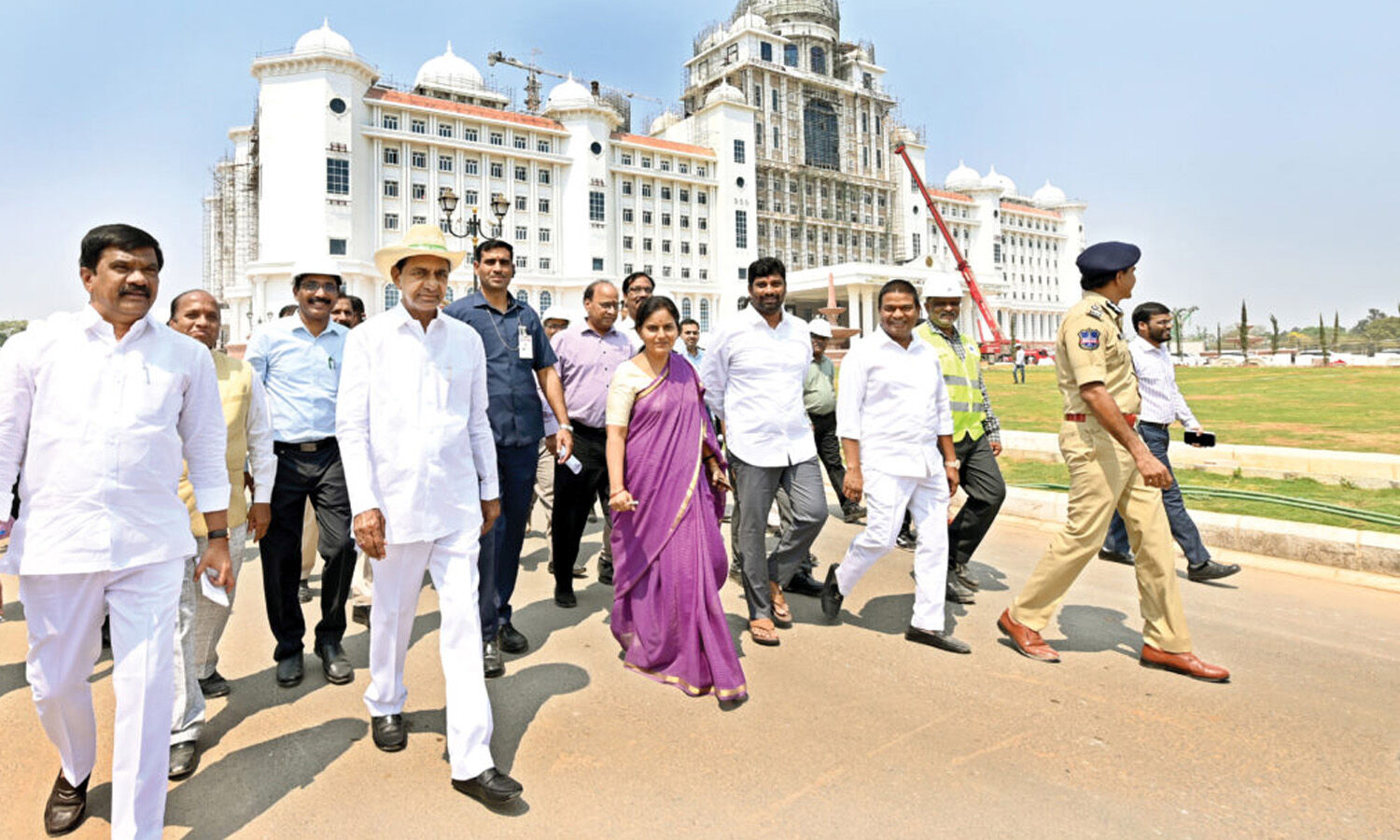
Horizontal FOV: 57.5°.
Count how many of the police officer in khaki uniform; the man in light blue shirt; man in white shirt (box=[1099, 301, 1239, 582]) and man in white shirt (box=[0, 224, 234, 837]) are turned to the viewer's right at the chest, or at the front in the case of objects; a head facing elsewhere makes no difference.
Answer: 2

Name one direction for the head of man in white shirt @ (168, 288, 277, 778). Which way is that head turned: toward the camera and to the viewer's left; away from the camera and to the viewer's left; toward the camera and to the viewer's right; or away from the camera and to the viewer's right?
toward the camera and to the viewer's right

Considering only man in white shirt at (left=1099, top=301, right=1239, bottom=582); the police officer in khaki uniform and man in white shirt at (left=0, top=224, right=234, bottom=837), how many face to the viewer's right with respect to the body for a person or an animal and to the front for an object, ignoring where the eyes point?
2

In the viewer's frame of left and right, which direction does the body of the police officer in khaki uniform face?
facing to the right of the viewer

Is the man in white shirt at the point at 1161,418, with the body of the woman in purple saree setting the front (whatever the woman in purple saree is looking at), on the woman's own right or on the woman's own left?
on the woman's own left

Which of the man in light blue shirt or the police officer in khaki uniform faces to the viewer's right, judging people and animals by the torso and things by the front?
the police officer in khaki uniform

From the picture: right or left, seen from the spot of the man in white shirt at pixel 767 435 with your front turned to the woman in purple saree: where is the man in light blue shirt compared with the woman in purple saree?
right

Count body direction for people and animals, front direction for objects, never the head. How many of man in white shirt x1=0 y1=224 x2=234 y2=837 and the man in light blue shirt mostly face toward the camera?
2

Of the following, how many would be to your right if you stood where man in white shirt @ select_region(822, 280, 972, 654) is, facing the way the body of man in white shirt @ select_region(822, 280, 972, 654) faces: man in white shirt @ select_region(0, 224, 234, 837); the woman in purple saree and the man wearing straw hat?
3

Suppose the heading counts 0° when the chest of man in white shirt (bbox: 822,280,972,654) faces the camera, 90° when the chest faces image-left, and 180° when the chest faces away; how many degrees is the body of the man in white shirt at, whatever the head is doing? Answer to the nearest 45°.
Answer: approximately 315°

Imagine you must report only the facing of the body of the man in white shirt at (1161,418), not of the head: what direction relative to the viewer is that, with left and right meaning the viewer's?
facing to the right of the viewer
